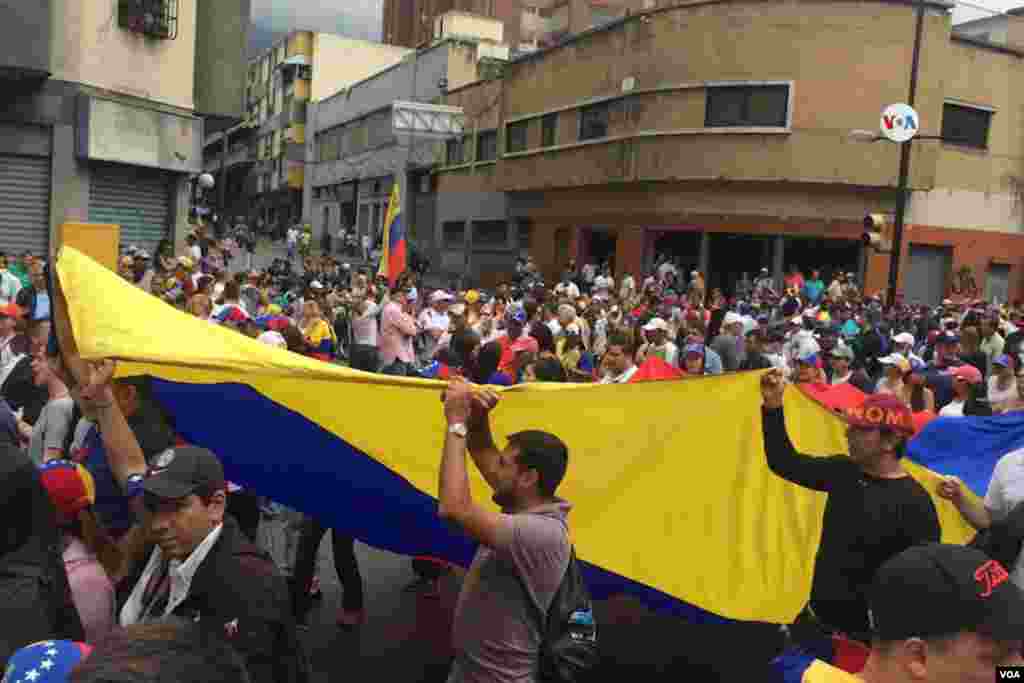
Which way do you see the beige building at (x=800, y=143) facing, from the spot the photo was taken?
facing the viewer

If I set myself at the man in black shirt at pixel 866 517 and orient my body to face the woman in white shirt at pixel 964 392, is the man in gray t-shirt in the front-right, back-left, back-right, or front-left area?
back-left

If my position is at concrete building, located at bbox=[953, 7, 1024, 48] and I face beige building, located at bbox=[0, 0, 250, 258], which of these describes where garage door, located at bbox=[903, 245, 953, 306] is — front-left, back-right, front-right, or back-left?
front-left

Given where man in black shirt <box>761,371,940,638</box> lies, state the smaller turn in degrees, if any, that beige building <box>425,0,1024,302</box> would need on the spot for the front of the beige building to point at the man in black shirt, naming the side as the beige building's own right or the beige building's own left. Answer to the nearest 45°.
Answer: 0° — it already faces them

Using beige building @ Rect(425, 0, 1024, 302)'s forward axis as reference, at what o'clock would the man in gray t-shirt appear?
The man in gray t-shirt is roughly at 12 o'clock from the beige building.

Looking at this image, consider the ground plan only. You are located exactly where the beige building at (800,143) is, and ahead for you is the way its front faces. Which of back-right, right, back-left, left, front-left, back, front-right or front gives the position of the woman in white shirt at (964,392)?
front

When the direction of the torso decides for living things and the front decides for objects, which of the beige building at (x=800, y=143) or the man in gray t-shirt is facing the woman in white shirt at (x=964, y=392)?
the beige building

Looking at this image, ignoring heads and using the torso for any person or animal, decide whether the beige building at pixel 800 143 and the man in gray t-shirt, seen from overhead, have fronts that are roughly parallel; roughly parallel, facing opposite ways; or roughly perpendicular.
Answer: roughly perpendicular
